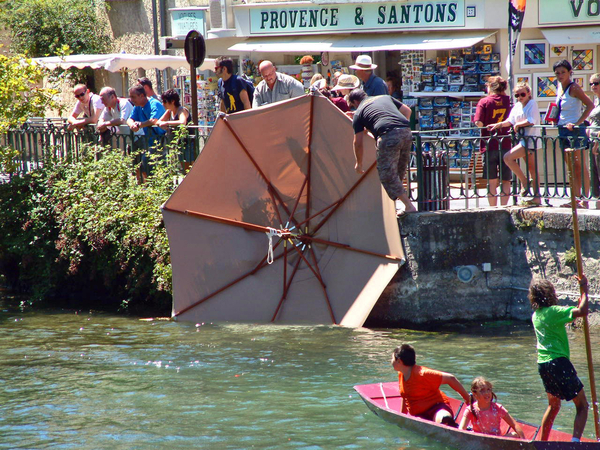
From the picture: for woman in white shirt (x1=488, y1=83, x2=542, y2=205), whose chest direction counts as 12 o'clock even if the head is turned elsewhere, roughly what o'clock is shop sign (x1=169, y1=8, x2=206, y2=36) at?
The shop sign is roughly at 3 o'clock from the woman in white shirt.

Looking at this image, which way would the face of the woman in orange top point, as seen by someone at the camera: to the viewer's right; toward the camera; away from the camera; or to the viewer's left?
to the viewer's left

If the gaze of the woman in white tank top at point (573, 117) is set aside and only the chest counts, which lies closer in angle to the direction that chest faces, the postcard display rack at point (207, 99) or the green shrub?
the green shrub

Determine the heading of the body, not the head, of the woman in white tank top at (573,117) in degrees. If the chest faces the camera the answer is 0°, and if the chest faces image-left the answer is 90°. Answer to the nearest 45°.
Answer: approximately 45°

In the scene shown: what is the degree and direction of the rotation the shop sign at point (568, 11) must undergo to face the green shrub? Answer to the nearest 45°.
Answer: approximately 45° to its right

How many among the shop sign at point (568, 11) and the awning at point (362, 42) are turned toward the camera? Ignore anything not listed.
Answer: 2

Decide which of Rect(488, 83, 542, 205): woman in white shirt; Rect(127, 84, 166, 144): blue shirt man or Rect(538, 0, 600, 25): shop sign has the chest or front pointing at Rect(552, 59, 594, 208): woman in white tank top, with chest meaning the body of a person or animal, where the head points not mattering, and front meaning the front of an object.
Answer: the shop sign

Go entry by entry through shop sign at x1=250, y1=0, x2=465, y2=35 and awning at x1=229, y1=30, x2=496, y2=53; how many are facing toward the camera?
2
